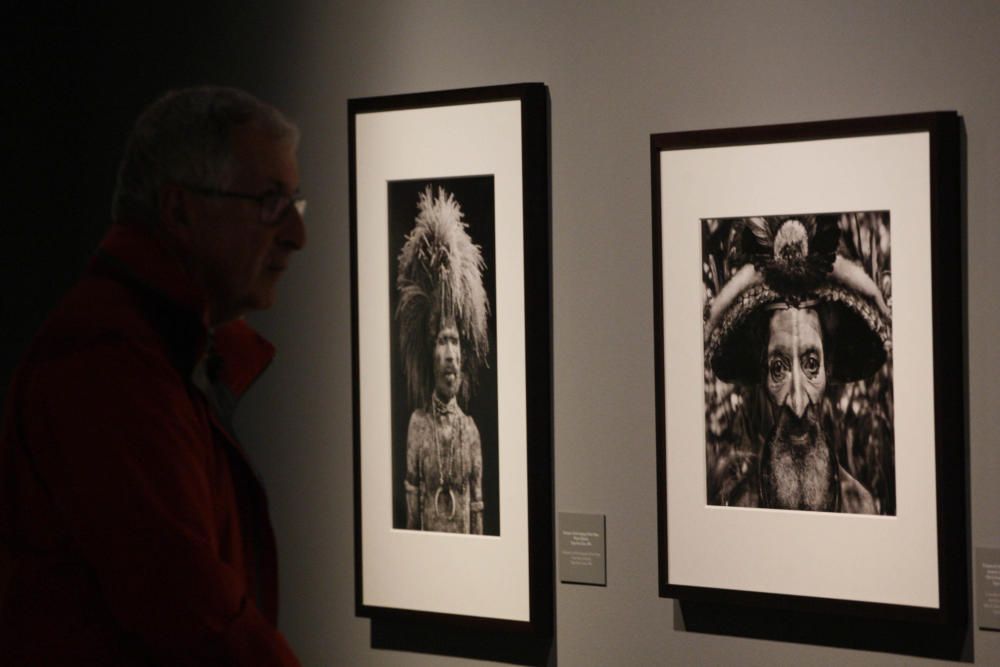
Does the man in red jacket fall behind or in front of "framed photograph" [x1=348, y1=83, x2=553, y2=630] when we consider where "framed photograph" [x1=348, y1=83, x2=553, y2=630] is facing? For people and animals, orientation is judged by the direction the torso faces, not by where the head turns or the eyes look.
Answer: in front

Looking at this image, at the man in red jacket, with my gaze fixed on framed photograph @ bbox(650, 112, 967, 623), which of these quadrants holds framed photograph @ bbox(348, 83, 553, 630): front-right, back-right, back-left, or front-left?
front-left

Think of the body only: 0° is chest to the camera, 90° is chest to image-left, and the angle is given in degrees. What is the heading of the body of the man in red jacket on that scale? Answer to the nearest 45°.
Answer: approximately 270°

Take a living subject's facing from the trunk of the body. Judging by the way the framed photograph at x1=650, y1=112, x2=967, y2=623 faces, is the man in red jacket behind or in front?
in front

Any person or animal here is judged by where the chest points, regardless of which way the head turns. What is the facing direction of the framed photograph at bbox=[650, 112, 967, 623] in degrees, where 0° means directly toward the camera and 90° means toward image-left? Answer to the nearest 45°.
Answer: approximately 45°

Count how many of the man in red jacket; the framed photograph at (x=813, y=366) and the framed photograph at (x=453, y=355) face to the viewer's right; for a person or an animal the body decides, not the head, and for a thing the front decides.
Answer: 1

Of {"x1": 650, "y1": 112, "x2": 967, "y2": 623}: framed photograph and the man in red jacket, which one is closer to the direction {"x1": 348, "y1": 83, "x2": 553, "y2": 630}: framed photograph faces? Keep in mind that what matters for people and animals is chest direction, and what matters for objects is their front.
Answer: the man in red jacket

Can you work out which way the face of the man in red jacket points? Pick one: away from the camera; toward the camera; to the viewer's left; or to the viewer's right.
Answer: to the viewer's right

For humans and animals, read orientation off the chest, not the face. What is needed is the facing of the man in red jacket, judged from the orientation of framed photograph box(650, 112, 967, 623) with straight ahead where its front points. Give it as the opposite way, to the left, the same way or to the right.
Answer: the opposite way

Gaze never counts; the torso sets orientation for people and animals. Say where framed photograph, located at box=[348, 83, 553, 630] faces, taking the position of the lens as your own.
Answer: facing the viewer and to the left of the viewer
